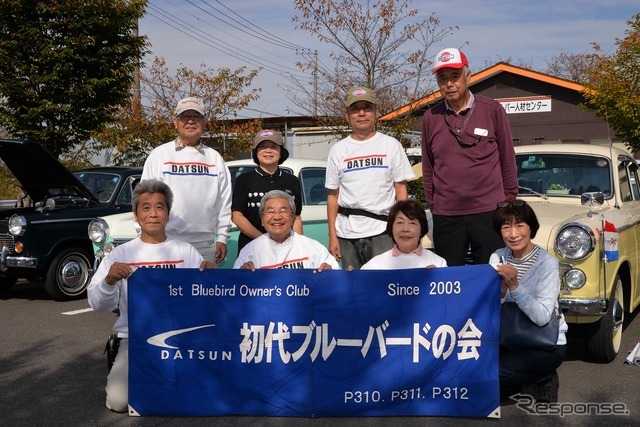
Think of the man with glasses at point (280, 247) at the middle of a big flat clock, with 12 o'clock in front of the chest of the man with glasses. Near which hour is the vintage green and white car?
The vintage green and white car is roughly at 6 o'clock from the man with glasses.

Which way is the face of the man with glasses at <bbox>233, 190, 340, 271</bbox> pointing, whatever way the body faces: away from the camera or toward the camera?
toward the camera

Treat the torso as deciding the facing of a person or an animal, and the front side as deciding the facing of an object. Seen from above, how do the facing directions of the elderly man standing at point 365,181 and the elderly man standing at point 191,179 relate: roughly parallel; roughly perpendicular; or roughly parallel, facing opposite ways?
roughly parallel

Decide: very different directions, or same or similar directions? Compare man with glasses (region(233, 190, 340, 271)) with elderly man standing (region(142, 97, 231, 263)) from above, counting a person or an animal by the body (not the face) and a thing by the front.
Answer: same or similar directions

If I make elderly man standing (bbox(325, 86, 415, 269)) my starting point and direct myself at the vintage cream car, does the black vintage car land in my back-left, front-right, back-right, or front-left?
back-left

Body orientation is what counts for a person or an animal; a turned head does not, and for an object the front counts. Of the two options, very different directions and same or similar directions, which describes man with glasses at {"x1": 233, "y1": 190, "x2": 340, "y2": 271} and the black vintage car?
same or similar directions

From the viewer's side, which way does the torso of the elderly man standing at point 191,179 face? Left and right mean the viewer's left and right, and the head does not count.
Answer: facing the viewer

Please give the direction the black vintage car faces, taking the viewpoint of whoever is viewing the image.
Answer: facing the viewer and to the left of the viewer

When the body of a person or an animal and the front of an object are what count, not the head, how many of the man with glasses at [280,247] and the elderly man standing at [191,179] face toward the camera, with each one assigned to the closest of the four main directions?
2

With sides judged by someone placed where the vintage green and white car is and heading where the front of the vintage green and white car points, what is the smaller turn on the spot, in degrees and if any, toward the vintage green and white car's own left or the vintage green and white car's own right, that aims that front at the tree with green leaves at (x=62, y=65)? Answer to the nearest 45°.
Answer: approximately 90° to the vintage green and white car's own right

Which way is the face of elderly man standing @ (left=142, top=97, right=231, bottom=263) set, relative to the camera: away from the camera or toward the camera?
toward the camera

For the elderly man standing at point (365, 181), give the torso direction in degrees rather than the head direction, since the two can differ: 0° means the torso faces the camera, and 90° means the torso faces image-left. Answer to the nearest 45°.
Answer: approximately 0°

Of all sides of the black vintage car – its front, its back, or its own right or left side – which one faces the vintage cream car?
left

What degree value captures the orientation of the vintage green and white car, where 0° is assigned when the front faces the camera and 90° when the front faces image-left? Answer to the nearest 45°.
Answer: approximately 45°
